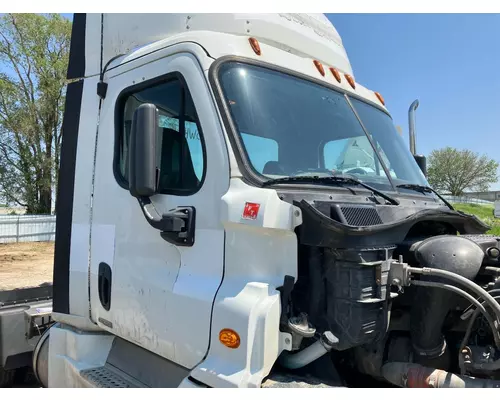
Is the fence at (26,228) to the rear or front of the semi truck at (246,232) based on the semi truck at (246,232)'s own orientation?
to the rear

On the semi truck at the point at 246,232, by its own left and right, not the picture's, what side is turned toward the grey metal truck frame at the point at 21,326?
back

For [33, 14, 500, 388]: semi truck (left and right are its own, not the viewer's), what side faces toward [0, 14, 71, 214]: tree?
back

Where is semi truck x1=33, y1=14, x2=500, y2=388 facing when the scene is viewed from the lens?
facing the viewer and to the right of the viewer
